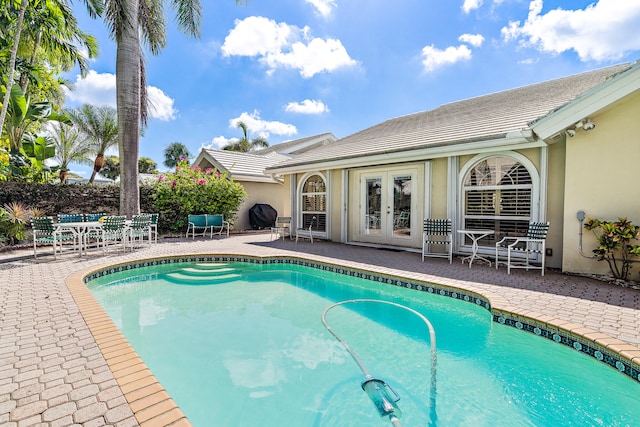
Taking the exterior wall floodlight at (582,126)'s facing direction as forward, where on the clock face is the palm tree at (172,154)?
The palm tree is roughly at 2 o'clock from the exterior wall floodlight.

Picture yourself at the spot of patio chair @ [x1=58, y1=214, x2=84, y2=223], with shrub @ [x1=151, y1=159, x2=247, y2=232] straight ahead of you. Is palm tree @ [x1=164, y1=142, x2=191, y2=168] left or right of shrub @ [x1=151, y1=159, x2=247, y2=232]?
left

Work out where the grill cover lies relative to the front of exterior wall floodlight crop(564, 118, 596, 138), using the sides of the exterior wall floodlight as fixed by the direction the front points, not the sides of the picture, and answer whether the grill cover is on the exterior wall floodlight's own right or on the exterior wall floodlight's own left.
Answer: on the exterior wall floodlight's own right

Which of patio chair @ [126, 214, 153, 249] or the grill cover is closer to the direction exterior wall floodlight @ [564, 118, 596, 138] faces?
the patio chair

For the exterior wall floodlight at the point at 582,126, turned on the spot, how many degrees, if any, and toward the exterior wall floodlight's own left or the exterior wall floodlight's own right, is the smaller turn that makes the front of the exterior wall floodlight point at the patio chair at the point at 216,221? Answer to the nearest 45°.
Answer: approximately 45° to the exterior wall floodlight's own right

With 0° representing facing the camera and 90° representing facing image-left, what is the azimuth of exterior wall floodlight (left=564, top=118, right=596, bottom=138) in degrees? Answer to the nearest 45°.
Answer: approximately 45°

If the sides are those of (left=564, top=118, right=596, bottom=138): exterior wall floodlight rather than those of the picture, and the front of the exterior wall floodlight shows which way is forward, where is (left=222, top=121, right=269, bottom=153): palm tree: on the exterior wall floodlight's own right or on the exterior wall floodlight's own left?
on the exterior wall floodlight's own right
